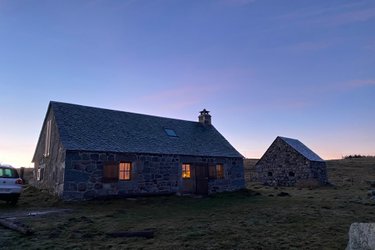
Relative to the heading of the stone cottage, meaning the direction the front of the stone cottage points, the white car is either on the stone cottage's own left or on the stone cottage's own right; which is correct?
on the stone cottage's own right

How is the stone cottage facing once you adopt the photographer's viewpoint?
facing the viewer and to the right of the viewer

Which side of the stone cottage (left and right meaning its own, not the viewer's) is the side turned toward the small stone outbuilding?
left
